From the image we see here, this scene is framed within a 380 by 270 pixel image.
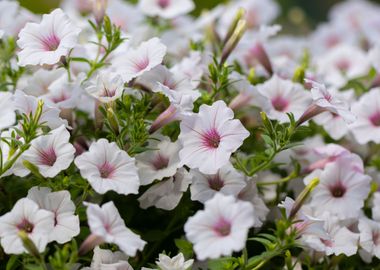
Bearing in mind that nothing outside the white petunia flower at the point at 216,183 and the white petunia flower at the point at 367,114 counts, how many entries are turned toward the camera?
2

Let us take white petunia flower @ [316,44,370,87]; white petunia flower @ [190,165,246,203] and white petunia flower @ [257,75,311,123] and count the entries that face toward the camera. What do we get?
3

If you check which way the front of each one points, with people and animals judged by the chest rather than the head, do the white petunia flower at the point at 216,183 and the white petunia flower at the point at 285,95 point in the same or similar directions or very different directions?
same or similar directions

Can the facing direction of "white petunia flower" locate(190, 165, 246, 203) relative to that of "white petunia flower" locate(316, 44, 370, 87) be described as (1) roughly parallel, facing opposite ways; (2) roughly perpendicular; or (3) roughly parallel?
roughly parallel

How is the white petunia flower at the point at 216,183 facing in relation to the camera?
toward the camera

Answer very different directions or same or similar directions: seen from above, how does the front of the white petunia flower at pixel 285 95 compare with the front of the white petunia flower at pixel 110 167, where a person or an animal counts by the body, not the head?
same or similar directions

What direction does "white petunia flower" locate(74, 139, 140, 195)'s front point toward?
toward the camera

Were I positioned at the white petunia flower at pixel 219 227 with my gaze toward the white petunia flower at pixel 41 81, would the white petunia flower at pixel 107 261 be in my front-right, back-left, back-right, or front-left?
front-left

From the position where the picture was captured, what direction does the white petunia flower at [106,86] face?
facing the viewer
